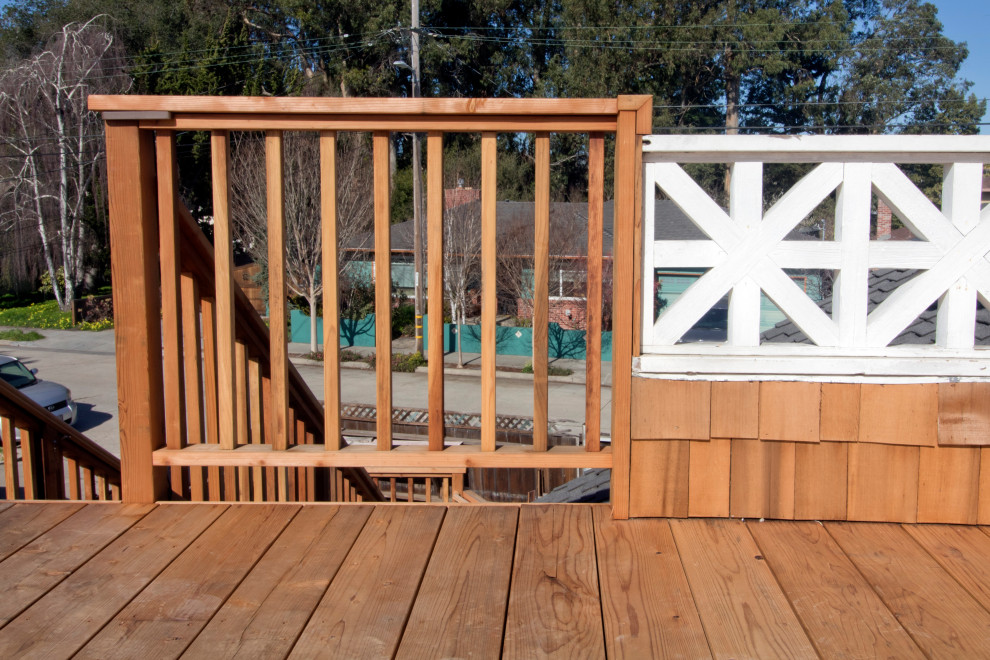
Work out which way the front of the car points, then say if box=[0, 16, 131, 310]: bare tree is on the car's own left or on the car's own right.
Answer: on the car's own left

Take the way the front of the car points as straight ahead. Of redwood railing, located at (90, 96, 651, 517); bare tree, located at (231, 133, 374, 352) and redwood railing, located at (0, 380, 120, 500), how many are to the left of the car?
1

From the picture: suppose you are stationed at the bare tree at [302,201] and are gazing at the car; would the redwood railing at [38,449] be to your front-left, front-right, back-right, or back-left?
front-left

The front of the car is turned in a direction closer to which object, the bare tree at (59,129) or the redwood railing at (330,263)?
the redwood railing

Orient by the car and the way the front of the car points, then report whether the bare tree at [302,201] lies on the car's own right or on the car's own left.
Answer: on the car's own left

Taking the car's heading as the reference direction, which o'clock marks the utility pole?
The utility pole is roughly at 10 o'clock from the car.

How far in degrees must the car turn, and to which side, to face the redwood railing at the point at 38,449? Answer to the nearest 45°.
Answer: approximately 45° to its right

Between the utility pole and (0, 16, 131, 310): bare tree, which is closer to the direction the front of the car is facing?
the utility pole

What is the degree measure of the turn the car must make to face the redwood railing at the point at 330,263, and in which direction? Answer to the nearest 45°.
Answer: approximately 45° to its right

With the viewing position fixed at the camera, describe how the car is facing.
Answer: facing the viewer and to the right of the viewer

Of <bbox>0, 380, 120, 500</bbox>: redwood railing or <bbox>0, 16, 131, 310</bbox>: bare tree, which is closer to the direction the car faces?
the redwood railing
